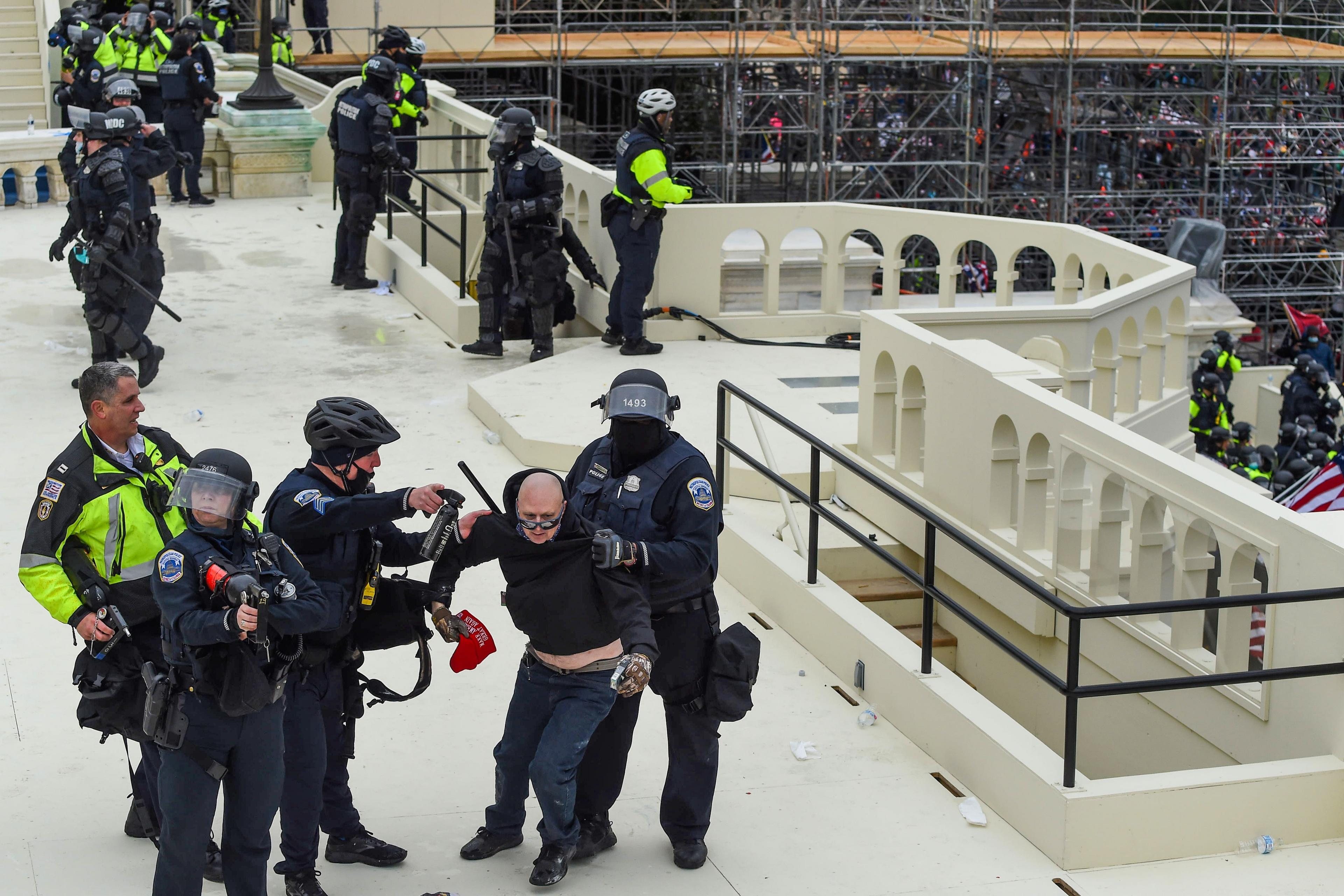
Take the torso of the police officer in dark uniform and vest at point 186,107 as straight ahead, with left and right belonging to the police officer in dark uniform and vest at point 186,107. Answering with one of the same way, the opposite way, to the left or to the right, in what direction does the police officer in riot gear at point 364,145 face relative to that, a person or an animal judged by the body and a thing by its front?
the same way

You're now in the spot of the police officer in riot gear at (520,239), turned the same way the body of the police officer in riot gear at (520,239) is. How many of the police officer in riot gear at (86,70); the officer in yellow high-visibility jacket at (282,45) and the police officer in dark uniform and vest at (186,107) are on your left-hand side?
0

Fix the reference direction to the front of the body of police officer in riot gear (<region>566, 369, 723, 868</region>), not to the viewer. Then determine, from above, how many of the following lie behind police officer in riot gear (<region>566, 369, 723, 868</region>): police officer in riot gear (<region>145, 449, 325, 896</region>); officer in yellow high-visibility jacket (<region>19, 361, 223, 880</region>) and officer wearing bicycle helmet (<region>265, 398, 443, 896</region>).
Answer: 0

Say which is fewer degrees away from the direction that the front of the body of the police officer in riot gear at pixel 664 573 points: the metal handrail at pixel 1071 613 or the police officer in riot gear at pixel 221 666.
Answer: the police officer in riot gear

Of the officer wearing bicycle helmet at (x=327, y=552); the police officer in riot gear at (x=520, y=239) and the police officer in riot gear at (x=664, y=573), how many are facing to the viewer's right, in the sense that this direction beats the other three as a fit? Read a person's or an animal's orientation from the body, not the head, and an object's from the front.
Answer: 1

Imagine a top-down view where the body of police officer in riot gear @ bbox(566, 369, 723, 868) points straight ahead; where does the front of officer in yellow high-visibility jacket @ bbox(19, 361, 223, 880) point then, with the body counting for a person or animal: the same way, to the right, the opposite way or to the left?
to the left

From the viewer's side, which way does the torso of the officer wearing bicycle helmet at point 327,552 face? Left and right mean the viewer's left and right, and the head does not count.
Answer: facing to the right of the viewer

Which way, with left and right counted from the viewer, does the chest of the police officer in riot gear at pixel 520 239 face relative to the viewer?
facing the viewer and to the left of the viewer

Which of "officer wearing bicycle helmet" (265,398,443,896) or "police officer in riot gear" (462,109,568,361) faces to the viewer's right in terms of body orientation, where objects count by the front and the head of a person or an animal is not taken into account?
the officer wearing bicycle helmet

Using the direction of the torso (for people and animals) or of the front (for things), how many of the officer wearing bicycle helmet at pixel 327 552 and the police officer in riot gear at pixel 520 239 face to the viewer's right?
1

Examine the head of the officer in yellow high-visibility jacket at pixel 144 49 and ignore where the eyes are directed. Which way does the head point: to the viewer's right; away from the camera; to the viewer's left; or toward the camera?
toward the camera

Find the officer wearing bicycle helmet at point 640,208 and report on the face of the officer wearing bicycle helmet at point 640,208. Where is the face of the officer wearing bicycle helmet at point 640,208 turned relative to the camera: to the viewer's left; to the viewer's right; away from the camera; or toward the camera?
to the viewer's right

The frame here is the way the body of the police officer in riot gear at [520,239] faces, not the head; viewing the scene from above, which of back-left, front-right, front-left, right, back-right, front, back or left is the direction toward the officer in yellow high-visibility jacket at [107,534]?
front-left

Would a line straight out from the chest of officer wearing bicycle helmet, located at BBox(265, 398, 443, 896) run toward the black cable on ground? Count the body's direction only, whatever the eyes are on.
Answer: no

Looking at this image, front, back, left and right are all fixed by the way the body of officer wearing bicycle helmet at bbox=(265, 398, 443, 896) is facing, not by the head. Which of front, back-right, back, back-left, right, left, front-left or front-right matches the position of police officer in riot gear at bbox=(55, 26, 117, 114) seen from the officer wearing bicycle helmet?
left
